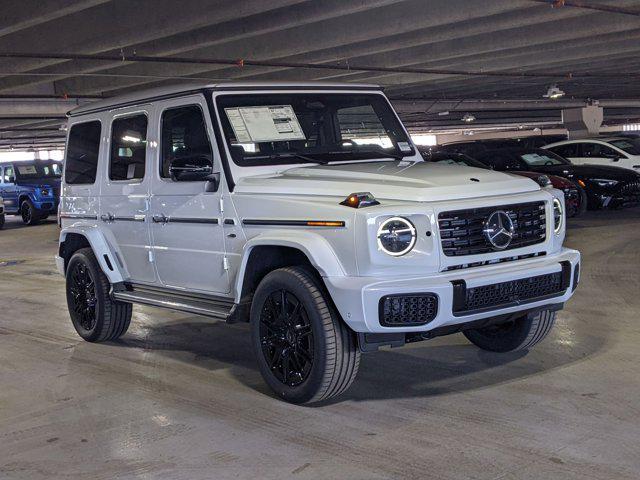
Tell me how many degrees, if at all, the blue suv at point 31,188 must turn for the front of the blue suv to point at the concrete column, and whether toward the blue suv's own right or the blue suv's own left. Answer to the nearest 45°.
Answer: approximately 45° to the blue suv's own left

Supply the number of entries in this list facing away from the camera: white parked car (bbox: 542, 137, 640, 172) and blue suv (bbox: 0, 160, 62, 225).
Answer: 0

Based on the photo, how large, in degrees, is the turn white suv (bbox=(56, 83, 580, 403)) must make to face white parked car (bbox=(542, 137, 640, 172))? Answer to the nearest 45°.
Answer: approximately 90° to its left

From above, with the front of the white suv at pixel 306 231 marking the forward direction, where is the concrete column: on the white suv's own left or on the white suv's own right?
on the white suv's own left
